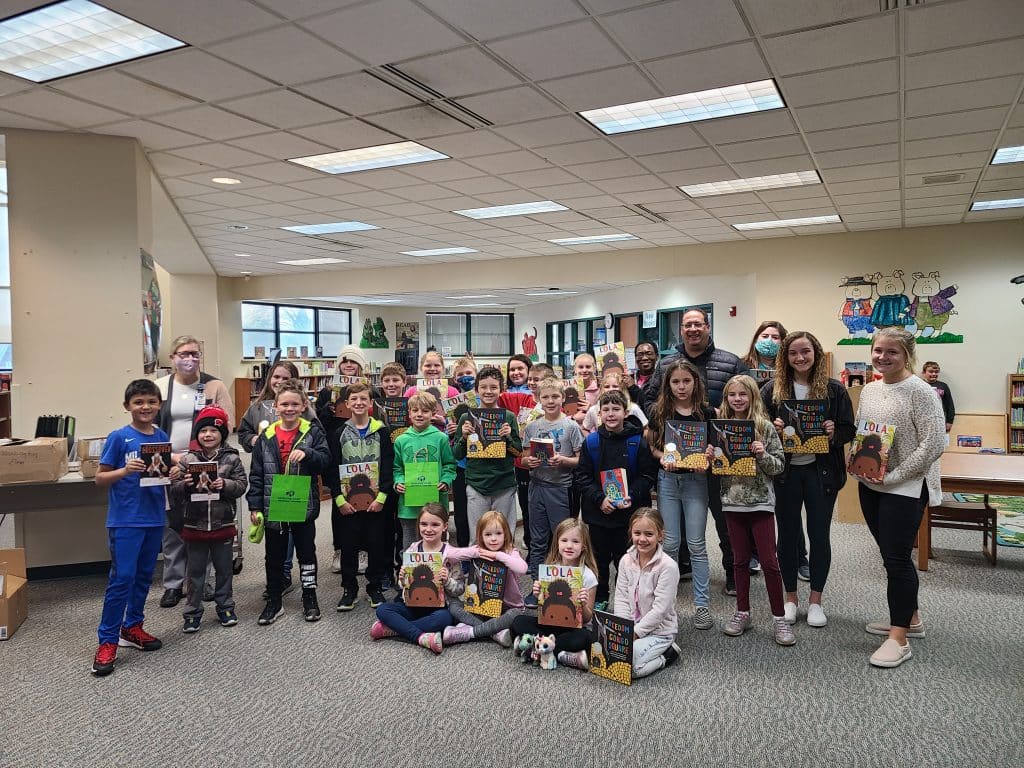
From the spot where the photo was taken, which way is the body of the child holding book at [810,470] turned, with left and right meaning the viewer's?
facing the viewer

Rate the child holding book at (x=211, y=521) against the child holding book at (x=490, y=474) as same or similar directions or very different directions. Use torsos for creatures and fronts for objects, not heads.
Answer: same or similar directions

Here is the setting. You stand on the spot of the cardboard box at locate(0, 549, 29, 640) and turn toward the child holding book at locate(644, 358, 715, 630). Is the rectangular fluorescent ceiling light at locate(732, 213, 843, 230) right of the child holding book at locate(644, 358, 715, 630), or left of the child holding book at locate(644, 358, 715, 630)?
left

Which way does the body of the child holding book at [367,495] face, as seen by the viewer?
toward the camera

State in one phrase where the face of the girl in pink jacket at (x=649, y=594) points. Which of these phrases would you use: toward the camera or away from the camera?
toward the camera

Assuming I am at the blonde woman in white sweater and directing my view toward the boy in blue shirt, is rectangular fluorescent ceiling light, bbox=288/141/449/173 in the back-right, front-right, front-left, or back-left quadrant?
front-right

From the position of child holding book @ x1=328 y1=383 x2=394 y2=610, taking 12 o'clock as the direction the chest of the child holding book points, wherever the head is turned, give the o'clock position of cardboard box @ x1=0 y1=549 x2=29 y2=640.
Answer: The cardboard box is roughly at 3 o'clock from the child holding book.

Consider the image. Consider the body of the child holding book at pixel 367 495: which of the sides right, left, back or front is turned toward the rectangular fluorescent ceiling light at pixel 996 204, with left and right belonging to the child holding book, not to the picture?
left

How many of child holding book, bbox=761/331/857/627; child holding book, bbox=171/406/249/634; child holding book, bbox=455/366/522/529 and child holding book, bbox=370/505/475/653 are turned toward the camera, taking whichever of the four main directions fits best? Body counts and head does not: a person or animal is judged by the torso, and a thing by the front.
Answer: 4

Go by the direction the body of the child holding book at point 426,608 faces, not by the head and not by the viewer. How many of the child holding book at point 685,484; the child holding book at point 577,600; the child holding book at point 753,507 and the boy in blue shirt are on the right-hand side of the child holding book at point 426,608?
1

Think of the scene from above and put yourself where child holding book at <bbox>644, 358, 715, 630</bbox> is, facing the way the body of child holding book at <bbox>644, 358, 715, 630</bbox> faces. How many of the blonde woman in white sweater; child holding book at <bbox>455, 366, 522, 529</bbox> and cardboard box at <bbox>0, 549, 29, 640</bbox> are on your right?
2
